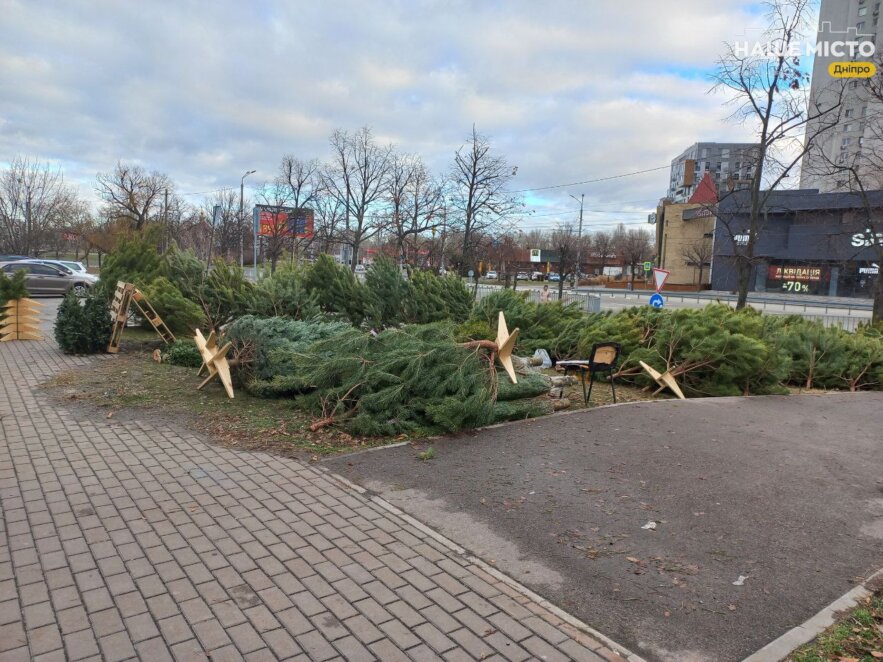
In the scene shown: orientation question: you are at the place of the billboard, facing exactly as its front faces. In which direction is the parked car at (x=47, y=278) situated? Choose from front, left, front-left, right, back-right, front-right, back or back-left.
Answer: front-right

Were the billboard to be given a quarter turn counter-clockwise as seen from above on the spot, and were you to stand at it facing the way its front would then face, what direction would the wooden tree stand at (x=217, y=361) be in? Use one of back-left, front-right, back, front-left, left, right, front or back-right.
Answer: right

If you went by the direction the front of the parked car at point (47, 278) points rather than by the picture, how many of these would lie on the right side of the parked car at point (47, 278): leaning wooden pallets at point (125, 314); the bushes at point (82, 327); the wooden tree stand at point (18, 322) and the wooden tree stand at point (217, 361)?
4

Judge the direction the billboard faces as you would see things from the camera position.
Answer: facing the viewer

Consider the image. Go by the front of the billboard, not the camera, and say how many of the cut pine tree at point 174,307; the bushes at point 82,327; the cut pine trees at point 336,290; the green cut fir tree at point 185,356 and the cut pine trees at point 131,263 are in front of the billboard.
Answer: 5

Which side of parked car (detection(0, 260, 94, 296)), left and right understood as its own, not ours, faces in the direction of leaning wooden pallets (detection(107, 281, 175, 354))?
right

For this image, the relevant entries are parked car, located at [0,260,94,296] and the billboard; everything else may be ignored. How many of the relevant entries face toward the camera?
1

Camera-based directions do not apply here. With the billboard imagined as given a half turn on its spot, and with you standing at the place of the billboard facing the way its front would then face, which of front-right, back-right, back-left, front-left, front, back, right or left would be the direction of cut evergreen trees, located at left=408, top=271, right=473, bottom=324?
back

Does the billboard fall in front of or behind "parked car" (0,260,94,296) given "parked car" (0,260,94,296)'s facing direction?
in front

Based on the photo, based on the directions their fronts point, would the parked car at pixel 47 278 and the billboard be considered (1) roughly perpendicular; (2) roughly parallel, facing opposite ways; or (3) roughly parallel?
roughly perpendicular

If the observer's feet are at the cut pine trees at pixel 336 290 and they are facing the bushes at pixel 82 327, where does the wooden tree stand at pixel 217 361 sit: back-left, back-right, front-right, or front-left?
front-left

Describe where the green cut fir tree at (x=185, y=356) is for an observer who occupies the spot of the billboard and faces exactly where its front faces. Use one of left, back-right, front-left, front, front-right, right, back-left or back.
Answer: front

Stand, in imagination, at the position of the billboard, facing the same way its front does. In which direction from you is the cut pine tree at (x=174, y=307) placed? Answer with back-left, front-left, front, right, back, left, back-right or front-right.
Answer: front

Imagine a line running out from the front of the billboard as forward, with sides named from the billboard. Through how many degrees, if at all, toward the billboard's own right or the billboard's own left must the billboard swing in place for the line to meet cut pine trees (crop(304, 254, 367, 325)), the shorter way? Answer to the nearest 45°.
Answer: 0° — it already faces it
